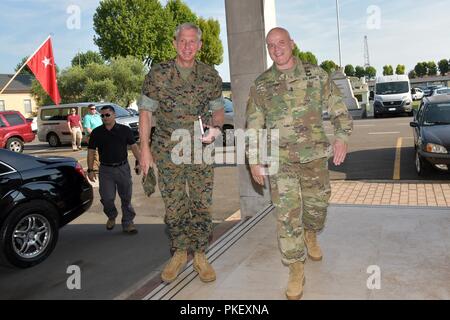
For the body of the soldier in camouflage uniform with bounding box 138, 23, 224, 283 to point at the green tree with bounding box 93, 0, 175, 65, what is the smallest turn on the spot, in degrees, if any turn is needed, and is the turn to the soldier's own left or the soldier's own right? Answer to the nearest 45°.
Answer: approximately 180°

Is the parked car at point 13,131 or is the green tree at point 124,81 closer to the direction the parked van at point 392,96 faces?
the parked car

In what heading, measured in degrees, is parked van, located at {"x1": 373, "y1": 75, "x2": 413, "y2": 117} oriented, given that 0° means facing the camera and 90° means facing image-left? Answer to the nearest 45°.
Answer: approximately 0°

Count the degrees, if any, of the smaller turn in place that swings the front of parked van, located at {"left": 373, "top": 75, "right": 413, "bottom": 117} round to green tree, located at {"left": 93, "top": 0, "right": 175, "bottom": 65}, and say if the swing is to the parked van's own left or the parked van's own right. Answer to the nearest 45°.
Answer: approximately 135° to the parked van's own right

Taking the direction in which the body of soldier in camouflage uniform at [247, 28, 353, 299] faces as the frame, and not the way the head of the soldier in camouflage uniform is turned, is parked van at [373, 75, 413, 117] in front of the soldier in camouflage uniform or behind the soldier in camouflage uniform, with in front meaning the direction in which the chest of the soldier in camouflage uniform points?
behind

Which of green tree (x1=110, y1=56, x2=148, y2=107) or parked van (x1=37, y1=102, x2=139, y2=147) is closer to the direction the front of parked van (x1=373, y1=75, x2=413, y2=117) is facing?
the parked van
